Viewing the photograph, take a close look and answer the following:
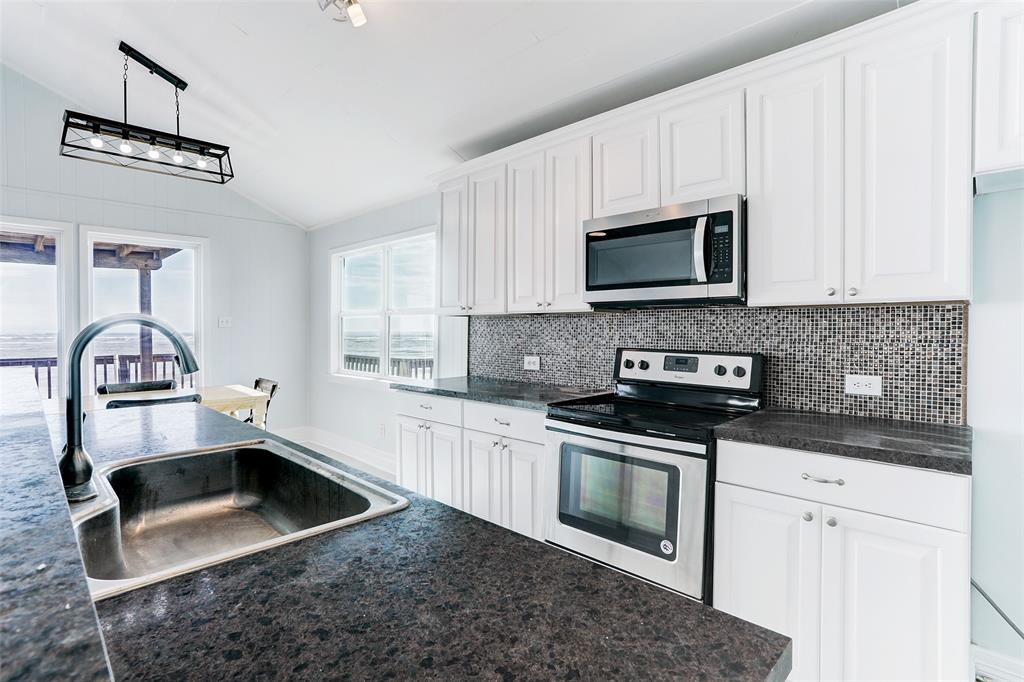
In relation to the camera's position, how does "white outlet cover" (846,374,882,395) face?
facing the viewer

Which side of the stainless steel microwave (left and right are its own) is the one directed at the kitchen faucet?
front

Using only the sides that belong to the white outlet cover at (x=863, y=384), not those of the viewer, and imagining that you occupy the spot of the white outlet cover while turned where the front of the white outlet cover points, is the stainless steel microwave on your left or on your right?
on your right

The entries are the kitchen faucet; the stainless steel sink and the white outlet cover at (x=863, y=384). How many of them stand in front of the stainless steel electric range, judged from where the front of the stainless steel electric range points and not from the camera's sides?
2

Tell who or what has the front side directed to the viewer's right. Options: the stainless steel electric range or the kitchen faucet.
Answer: the kitchen faucet

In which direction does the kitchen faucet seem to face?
to the viewer's right

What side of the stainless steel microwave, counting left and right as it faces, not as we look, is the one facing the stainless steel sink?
front

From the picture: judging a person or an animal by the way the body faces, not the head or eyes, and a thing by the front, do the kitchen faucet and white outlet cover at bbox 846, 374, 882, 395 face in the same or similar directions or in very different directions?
very different directions

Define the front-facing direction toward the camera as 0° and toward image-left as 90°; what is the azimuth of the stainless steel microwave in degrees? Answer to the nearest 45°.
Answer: approximately 45°

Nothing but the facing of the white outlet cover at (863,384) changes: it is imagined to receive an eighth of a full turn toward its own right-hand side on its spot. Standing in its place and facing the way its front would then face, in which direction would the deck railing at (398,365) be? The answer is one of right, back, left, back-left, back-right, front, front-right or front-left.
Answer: front-right

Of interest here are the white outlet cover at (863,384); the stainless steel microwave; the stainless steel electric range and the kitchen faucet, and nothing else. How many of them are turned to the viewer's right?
1

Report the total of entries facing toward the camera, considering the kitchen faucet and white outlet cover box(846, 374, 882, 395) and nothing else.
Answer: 1

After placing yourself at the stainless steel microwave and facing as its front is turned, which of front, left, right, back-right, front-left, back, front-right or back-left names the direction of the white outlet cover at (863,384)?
back-left

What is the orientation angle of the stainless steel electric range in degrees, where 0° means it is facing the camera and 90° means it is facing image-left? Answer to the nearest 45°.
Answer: approximately 45°
